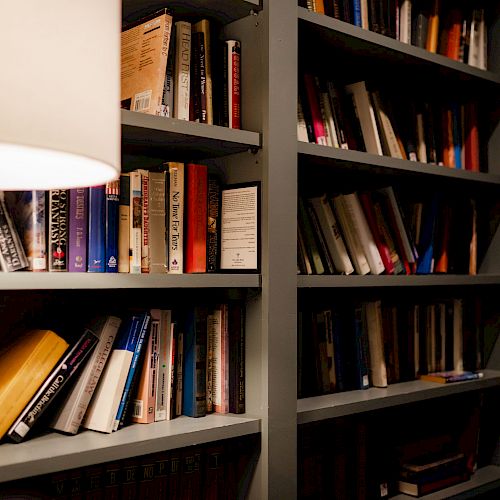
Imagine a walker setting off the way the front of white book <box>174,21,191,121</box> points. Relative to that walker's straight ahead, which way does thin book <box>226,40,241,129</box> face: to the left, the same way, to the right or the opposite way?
the same way

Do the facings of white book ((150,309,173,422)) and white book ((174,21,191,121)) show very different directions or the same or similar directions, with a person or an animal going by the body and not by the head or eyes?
same or similar directions

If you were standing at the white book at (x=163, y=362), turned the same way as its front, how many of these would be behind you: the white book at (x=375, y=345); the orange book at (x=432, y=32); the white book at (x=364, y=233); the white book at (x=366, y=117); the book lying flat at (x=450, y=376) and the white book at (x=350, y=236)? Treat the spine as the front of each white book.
0

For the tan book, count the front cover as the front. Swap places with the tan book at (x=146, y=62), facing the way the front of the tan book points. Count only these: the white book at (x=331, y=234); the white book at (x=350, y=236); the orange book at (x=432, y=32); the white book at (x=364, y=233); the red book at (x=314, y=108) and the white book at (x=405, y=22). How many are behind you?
0
